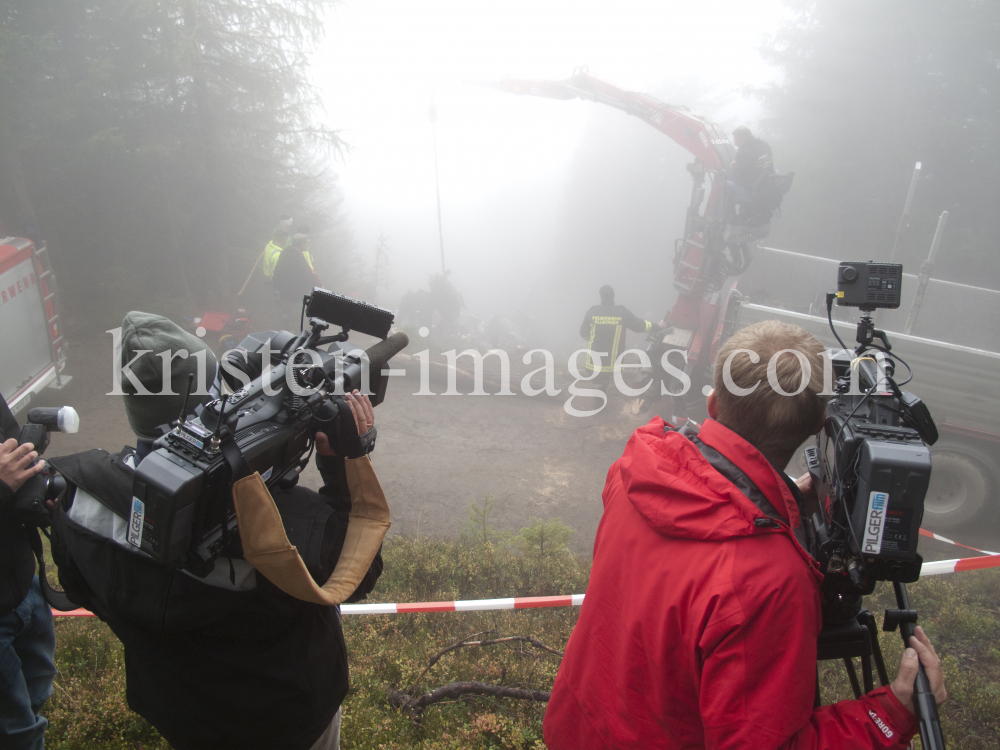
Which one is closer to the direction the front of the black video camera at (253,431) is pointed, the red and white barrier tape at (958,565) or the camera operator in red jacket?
the red and white barrier tape

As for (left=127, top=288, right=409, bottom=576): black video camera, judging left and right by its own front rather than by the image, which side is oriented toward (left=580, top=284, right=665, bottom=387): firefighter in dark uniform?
front

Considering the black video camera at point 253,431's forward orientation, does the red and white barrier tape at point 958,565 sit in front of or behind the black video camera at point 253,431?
in front

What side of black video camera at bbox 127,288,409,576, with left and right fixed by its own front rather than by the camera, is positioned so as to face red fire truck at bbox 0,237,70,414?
left

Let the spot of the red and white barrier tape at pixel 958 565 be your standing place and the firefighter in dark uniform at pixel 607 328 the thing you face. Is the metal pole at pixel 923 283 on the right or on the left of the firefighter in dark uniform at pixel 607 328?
right

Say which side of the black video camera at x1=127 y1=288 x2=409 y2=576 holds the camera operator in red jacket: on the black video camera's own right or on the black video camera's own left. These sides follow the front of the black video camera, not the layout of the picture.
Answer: on the black video camera's own right

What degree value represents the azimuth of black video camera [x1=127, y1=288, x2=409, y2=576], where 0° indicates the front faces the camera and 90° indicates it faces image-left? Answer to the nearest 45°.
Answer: approximately 225°
